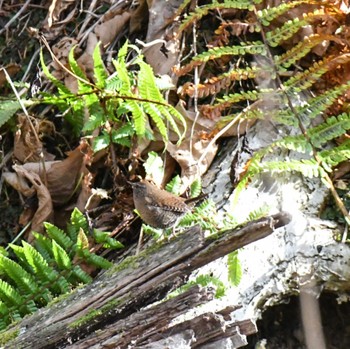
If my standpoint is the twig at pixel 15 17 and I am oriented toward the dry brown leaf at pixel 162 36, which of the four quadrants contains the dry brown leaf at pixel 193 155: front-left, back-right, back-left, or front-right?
front-right

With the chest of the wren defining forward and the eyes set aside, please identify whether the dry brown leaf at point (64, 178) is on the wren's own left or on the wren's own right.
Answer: on the wren's own right

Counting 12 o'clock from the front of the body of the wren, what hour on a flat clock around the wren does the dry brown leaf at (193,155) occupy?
The dry brown leaf is roughly at 4 o'clock from the wren.

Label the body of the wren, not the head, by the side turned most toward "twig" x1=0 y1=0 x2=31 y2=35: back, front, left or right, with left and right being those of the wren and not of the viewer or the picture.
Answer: right

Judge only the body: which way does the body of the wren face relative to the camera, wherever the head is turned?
to the viewer's left

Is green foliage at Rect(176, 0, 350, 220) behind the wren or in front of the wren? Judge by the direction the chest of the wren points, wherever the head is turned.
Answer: behind

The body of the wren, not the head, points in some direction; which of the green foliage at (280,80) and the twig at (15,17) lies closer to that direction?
the twig

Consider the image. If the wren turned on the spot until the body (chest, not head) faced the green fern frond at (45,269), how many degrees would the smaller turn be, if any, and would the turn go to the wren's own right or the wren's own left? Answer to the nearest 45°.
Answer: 0° — it already faces it

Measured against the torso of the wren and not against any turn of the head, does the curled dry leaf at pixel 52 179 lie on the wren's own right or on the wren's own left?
on the wren's own right
